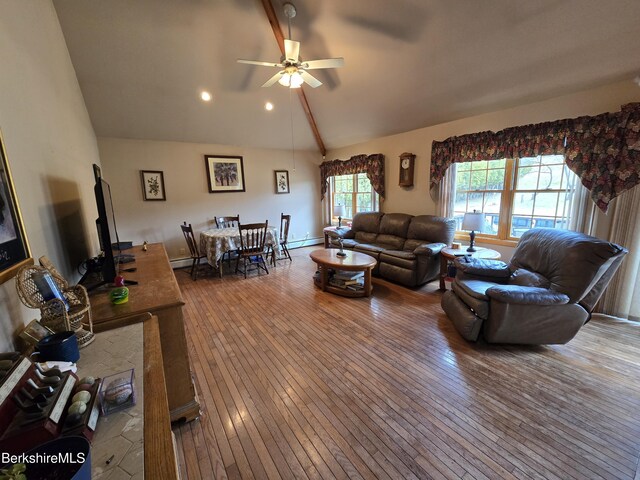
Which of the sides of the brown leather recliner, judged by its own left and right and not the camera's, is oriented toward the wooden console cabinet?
front

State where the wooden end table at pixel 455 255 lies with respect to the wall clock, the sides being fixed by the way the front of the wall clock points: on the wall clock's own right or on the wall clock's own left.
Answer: on the wall clock's own left

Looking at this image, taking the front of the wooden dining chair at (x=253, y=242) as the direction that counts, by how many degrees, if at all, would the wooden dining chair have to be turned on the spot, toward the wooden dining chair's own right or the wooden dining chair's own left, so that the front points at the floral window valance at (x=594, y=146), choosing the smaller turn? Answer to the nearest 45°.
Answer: approximately 135° to the wooden dining chair's own right

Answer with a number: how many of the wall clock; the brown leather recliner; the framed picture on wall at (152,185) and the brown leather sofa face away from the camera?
0

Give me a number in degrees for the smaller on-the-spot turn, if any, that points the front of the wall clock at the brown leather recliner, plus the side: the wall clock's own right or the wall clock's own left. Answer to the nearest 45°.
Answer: approximately 90° to the wall clock's own left

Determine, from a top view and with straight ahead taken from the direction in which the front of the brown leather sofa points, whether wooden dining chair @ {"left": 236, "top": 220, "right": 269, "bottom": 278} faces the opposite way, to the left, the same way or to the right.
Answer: to the right

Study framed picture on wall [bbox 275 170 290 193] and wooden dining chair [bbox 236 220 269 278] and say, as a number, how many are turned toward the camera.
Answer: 1

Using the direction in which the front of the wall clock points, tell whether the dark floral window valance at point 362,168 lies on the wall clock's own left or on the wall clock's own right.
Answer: on the wall clock's own right

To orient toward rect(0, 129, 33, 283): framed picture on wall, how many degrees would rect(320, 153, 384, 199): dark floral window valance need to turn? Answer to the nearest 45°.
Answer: approximately 45° to its left

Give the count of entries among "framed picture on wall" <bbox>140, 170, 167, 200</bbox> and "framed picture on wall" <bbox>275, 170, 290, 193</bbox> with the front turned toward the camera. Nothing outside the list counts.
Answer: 2

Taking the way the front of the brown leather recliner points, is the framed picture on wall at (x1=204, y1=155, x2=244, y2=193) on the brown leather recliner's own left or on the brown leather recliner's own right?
on the brown leather recliner's own right

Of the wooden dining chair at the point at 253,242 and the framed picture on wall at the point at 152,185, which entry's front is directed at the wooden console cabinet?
the framed picture on wall

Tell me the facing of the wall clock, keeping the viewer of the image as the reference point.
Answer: facing the viewer and to the left of the viewer

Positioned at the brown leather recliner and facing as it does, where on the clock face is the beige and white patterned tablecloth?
The beige and white patterned tablecloth is roughly at 1 o'clock from the brown leather recliner.

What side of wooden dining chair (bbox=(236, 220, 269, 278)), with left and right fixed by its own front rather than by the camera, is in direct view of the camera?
back

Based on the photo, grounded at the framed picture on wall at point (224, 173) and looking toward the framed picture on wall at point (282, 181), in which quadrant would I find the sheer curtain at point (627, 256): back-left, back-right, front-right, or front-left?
front-right

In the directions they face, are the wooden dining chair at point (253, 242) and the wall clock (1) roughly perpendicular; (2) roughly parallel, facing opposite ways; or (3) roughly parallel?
roughly perpendicular

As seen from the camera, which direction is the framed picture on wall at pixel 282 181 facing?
toward the camera

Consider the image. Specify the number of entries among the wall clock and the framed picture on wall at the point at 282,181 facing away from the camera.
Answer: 0

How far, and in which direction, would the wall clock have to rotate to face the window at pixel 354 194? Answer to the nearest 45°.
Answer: approximately 90° to its right

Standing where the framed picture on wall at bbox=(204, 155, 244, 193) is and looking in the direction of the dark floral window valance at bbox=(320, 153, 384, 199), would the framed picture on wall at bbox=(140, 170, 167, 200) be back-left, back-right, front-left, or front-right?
back-right

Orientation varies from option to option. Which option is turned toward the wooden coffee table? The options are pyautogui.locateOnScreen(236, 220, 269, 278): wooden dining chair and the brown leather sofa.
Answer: the brown leather sofa
